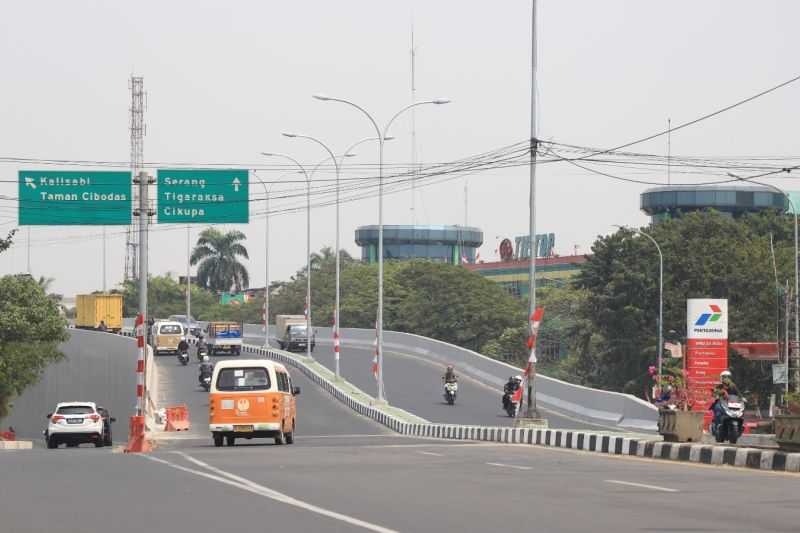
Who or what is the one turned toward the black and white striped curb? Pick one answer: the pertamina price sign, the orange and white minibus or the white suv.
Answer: the pertamina price sign

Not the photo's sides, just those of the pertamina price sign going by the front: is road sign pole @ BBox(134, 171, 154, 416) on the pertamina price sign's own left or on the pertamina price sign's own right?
on the pertamina price sign's own right

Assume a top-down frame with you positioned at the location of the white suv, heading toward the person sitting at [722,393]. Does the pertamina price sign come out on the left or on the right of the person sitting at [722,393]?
left

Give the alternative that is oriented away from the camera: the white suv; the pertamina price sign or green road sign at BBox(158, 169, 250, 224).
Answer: the white suv

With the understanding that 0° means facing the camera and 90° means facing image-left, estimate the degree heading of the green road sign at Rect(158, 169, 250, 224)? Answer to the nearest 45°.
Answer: approximately 0°

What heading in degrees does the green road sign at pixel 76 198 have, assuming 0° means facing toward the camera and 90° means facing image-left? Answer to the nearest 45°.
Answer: approximately 0°

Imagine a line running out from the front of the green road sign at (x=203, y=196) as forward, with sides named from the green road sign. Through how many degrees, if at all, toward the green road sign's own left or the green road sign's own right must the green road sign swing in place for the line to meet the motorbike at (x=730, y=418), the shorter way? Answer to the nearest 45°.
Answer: approximately 45° to the green road sign's own left

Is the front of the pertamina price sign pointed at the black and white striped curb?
yes

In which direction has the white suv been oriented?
away from the camera
